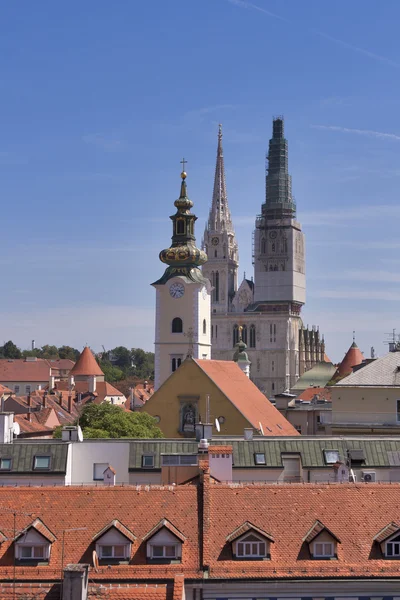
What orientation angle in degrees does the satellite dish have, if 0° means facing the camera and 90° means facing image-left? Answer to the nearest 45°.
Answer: approximately 270°
